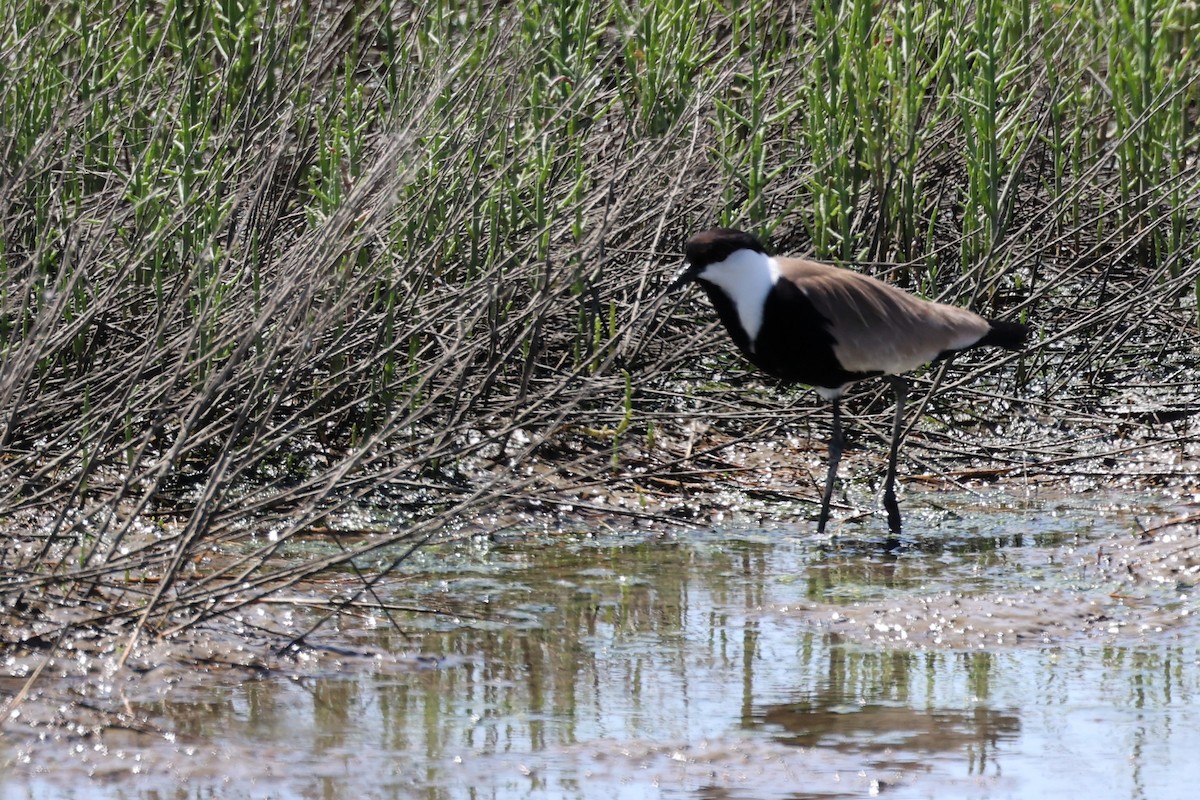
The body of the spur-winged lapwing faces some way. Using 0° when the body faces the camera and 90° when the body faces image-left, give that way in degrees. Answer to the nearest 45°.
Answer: approximately 90°
